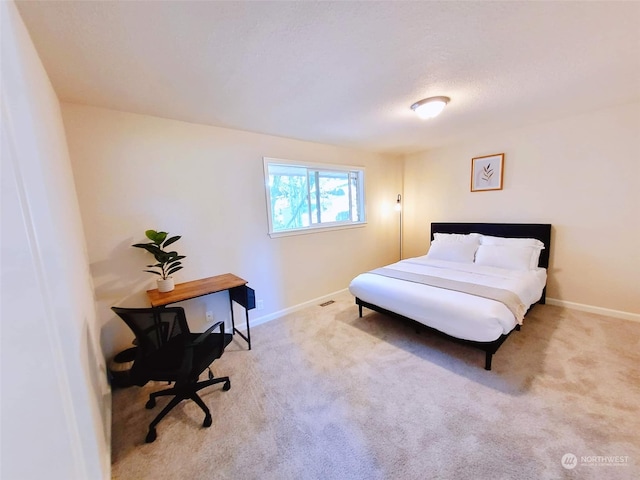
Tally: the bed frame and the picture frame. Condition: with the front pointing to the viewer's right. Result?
0

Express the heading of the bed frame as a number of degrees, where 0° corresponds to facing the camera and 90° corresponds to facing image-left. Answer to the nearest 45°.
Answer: approximately 45°

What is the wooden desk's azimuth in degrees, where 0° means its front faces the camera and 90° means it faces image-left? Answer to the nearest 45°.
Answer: approximately 315°

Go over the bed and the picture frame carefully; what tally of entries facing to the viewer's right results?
0

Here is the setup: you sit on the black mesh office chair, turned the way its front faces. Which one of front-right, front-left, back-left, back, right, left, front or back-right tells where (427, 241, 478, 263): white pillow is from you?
front-right

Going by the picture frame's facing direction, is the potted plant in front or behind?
in front

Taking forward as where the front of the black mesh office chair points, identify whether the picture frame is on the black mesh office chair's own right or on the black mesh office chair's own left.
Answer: on the black mesh office chair's own right

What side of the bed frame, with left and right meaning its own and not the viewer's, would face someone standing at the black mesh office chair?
front

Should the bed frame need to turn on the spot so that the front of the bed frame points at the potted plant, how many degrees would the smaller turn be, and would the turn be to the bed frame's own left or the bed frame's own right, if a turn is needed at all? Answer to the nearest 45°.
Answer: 0° — it already faces it
